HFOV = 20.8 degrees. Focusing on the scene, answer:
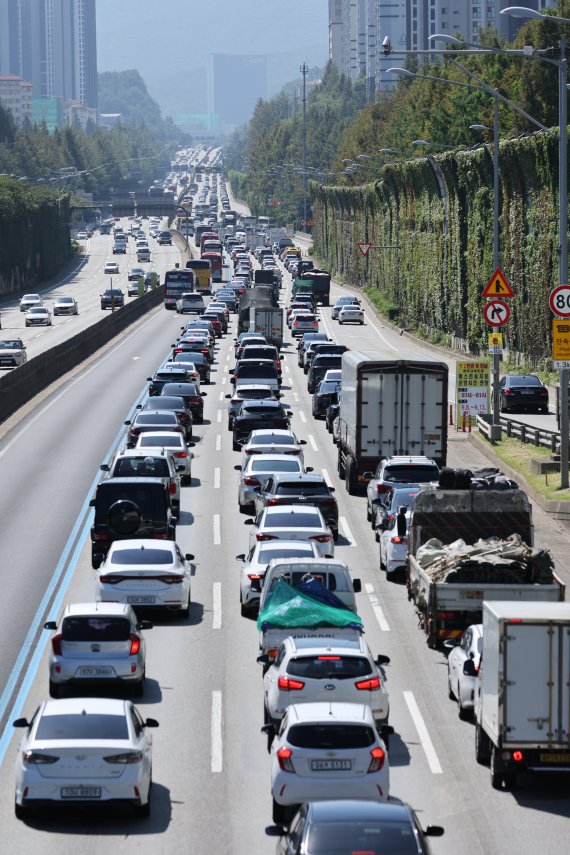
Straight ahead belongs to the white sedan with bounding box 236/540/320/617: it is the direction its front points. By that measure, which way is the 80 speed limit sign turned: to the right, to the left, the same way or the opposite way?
the opposite way

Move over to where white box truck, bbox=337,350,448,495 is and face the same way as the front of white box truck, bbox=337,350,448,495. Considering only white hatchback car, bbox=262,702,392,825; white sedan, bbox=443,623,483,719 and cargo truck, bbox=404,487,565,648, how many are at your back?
3

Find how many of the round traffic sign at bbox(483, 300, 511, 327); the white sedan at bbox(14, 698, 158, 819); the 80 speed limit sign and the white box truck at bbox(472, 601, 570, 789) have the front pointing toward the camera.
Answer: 2

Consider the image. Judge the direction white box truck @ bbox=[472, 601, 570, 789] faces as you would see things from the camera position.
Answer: facing away from the viewer

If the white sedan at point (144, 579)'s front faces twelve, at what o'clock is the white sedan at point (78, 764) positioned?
the white sedan at point (78, 764) is roughly at 6 o'clock from the white sedan at point (144, 579).

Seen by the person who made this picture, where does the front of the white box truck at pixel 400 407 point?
facing away from the viewer

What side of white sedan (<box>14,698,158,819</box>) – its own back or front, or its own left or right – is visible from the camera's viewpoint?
back

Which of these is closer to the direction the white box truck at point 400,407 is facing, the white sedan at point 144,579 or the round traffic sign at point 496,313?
the round traffic sign

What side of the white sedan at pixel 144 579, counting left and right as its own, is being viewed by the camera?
back

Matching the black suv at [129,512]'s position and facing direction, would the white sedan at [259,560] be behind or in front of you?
behind

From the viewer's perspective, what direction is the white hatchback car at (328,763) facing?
away from the camera

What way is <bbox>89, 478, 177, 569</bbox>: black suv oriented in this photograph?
away from the camera

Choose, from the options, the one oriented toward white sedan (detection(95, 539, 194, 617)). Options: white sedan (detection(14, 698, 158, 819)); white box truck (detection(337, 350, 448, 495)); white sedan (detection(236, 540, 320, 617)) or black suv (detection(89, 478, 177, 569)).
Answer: white sedan (detection(14, 698, 158, 819))

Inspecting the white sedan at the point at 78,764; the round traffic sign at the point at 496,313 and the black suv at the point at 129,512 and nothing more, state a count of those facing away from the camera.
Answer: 2

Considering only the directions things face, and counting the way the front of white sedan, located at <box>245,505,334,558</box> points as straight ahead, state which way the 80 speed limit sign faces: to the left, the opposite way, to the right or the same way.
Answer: the opposite way

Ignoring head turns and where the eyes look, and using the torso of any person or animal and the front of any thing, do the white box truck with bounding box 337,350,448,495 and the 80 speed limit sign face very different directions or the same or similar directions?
very different directions

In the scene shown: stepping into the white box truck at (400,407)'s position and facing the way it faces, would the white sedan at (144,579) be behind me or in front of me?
behind
